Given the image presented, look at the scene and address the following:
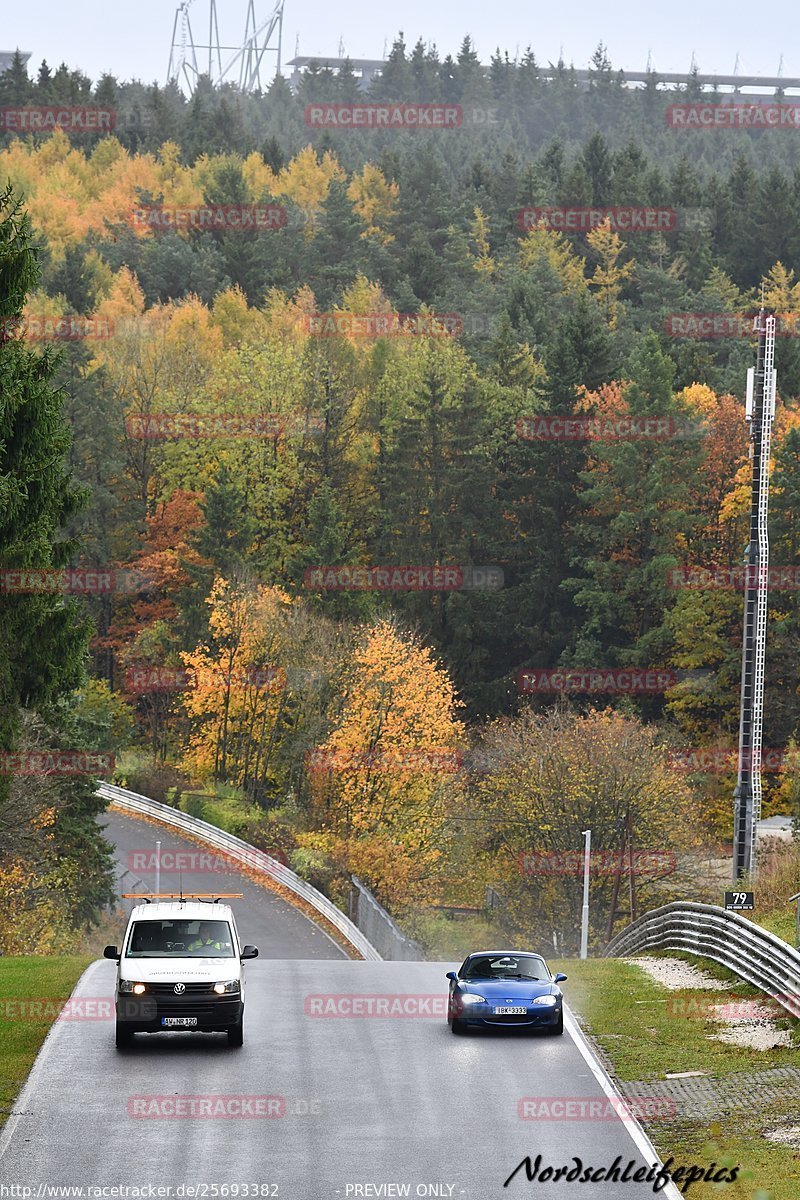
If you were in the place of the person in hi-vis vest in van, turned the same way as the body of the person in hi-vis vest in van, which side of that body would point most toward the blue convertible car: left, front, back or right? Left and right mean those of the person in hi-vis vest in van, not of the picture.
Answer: left

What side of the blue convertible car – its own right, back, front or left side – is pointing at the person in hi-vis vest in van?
right

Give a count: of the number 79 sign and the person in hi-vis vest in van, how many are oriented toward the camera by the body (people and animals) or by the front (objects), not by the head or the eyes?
2

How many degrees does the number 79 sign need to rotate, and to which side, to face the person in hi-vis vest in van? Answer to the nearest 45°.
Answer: approximately 45° to its right

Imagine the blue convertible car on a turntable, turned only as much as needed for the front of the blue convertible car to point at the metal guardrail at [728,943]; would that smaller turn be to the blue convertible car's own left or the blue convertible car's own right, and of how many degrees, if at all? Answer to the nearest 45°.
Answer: approximately 135° to the blue convertible car's own left

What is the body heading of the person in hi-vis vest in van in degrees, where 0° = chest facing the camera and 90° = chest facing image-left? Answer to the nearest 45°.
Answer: approximately 0°

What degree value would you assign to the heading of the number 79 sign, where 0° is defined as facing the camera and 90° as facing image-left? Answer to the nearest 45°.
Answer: approximately 0°
